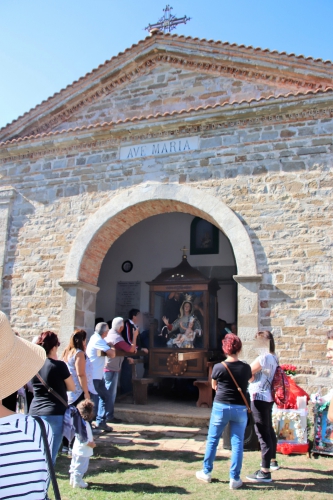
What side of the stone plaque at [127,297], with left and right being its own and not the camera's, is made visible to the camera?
front

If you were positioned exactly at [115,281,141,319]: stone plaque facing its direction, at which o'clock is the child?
The child is roughly at 12 o'clock from the stone plaque.

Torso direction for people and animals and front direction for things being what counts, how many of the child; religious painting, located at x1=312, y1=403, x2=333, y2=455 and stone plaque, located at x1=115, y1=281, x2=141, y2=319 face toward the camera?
2

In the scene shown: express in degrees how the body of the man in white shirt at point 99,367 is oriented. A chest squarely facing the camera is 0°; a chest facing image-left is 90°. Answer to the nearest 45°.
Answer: approximately 270°

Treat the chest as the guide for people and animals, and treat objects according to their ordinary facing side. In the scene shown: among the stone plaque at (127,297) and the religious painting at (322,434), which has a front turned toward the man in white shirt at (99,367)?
the stone plaque

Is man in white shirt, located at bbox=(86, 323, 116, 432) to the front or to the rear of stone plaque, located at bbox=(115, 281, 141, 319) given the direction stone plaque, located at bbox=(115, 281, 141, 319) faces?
to the front

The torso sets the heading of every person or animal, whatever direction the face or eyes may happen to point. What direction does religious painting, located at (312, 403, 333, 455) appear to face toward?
toward the camera

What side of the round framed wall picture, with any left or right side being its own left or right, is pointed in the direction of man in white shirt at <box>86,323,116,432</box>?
front

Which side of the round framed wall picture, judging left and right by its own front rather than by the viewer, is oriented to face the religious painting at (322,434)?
front
